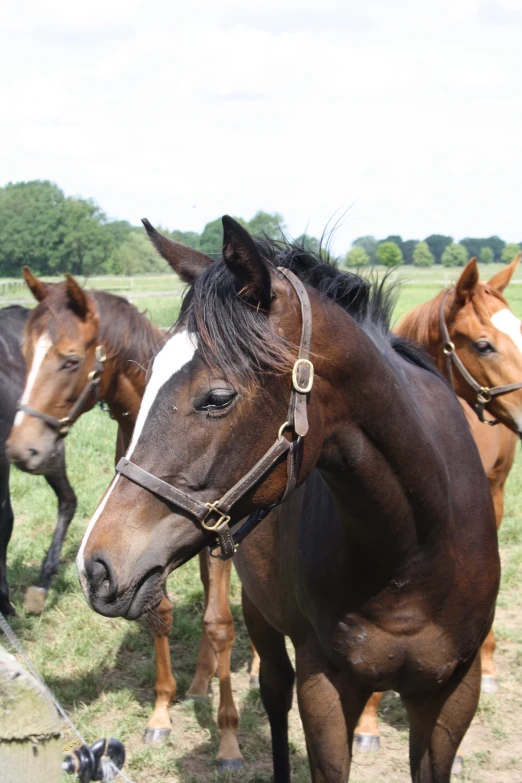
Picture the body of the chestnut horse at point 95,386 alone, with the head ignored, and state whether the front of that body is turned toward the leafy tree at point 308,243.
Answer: no

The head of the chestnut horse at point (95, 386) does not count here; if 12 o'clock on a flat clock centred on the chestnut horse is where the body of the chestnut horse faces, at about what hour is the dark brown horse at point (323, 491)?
The dark brown horse is roughly at 10 o'clock from the chestnut horse.

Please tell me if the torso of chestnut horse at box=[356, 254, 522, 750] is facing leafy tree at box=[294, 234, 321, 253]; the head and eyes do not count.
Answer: no

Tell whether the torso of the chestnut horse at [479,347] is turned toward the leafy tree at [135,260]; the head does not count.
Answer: no

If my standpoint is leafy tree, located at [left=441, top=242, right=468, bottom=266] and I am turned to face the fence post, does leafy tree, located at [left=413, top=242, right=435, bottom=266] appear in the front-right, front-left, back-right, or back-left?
front-right

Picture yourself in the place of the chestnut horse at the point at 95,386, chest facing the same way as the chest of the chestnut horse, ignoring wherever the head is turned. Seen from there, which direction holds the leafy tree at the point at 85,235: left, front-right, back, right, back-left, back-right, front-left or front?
back-right

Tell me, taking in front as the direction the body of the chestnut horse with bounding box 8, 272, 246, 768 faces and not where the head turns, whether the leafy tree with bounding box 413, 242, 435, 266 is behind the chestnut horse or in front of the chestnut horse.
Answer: behind

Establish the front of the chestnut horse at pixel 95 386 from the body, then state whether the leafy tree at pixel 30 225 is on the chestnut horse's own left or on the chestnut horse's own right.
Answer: on the chestnut horse's own right

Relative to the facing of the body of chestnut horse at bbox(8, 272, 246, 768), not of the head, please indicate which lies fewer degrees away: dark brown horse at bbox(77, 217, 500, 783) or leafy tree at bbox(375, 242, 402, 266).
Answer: the dark brown horse

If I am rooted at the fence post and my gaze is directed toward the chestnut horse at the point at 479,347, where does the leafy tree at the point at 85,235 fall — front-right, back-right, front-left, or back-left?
front-left

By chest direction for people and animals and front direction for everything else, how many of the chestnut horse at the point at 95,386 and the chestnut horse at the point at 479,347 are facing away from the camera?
0
